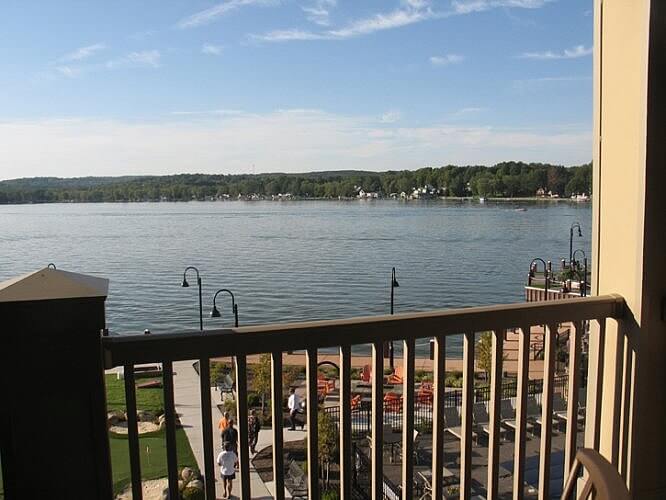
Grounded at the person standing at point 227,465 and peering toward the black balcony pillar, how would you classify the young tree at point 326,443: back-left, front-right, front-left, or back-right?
back-left

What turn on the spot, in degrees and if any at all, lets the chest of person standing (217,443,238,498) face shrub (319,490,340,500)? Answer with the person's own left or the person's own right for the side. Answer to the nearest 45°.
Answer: approximately 45° to the person's own right

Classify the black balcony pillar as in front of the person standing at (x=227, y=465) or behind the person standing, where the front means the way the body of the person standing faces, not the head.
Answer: behind

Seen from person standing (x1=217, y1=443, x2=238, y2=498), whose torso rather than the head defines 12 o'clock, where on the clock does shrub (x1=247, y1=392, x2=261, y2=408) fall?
The shrub is roughly at 12 o'clock from the person standing.

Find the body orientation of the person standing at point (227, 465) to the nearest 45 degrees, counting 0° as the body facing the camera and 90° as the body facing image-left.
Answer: approximately 180°

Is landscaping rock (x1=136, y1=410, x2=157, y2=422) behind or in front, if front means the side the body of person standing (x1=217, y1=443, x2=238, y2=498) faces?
in front

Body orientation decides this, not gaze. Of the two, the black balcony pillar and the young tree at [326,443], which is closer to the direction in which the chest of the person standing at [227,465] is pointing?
the young tree

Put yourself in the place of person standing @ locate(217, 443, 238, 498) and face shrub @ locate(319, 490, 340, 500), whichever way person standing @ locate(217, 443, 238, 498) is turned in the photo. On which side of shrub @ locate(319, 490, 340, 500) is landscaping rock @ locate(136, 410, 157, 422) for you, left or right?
left

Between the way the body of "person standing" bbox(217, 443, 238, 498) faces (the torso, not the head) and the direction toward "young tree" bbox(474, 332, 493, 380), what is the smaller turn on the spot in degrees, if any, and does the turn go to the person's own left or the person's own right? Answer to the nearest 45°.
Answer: approximately 45° to the person's own right
